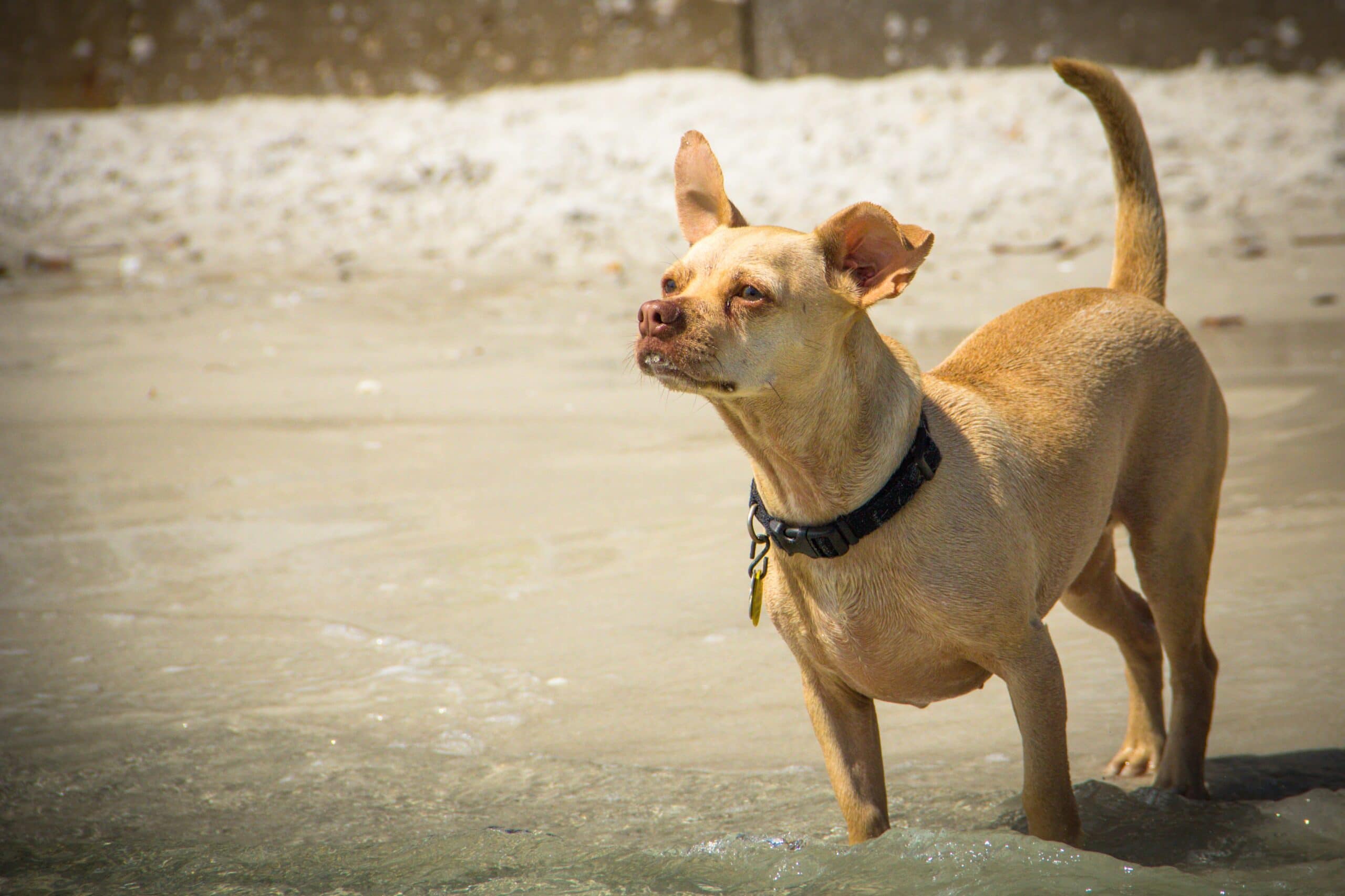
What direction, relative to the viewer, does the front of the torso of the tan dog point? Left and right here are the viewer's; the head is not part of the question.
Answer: facing the viewer and to the left of the viewer
